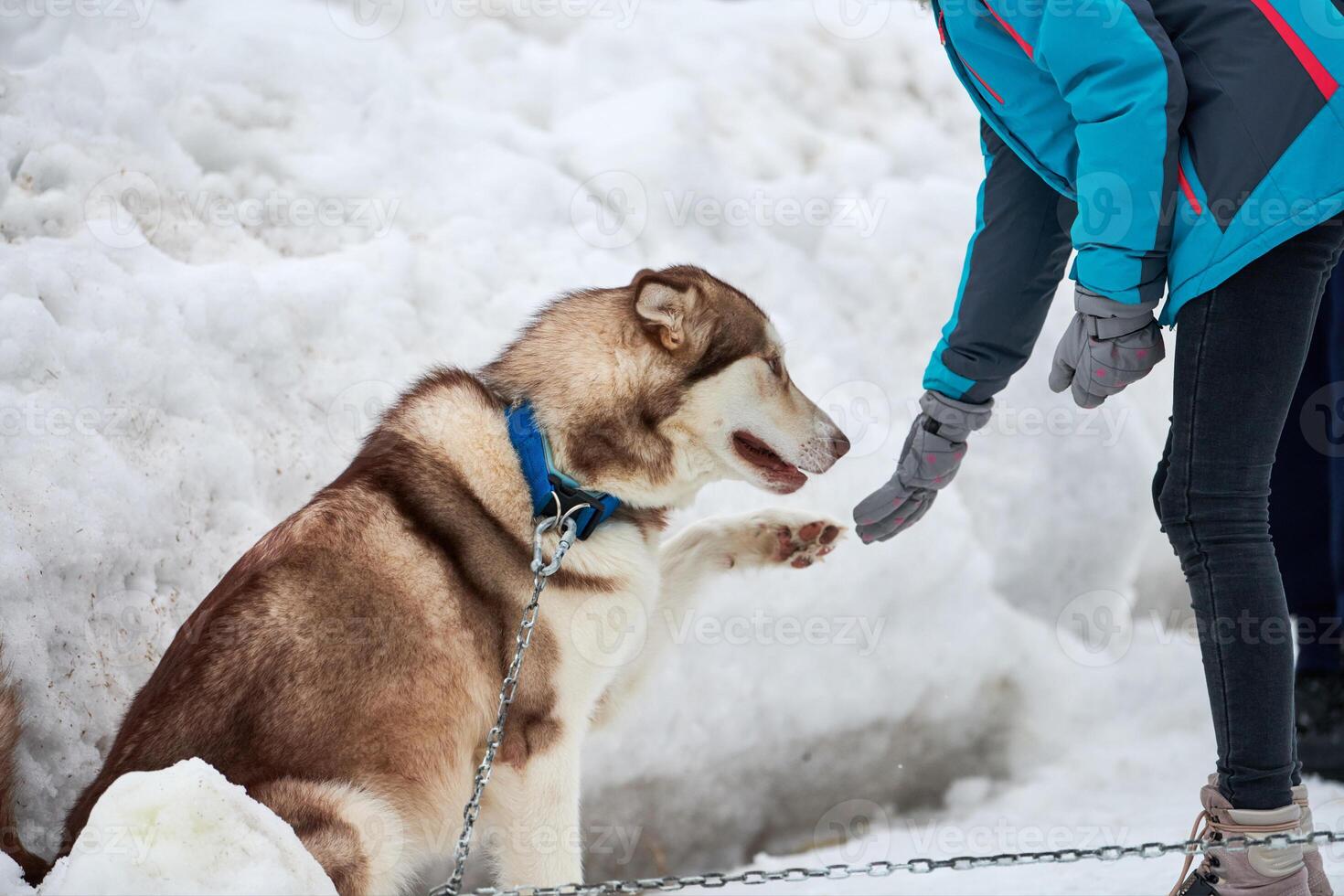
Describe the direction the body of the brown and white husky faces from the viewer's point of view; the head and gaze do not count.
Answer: to the viewer's right

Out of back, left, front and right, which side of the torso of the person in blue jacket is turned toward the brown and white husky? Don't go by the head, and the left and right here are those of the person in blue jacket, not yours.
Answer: front

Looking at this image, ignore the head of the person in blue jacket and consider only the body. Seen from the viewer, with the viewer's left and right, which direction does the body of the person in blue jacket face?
facing to the left of the viewer

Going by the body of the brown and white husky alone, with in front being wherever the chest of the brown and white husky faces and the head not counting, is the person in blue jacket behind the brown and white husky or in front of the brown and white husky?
in front

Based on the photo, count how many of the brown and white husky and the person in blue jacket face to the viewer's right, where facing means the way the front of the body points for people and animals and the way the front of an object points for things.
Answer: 1
